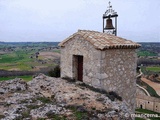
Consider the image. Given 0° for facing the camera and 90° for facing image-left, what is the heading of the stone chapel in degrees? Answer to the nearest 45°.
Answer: approximately 45°

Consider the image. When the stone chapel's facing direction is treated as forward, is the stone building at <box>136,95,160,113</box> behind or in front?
behind
